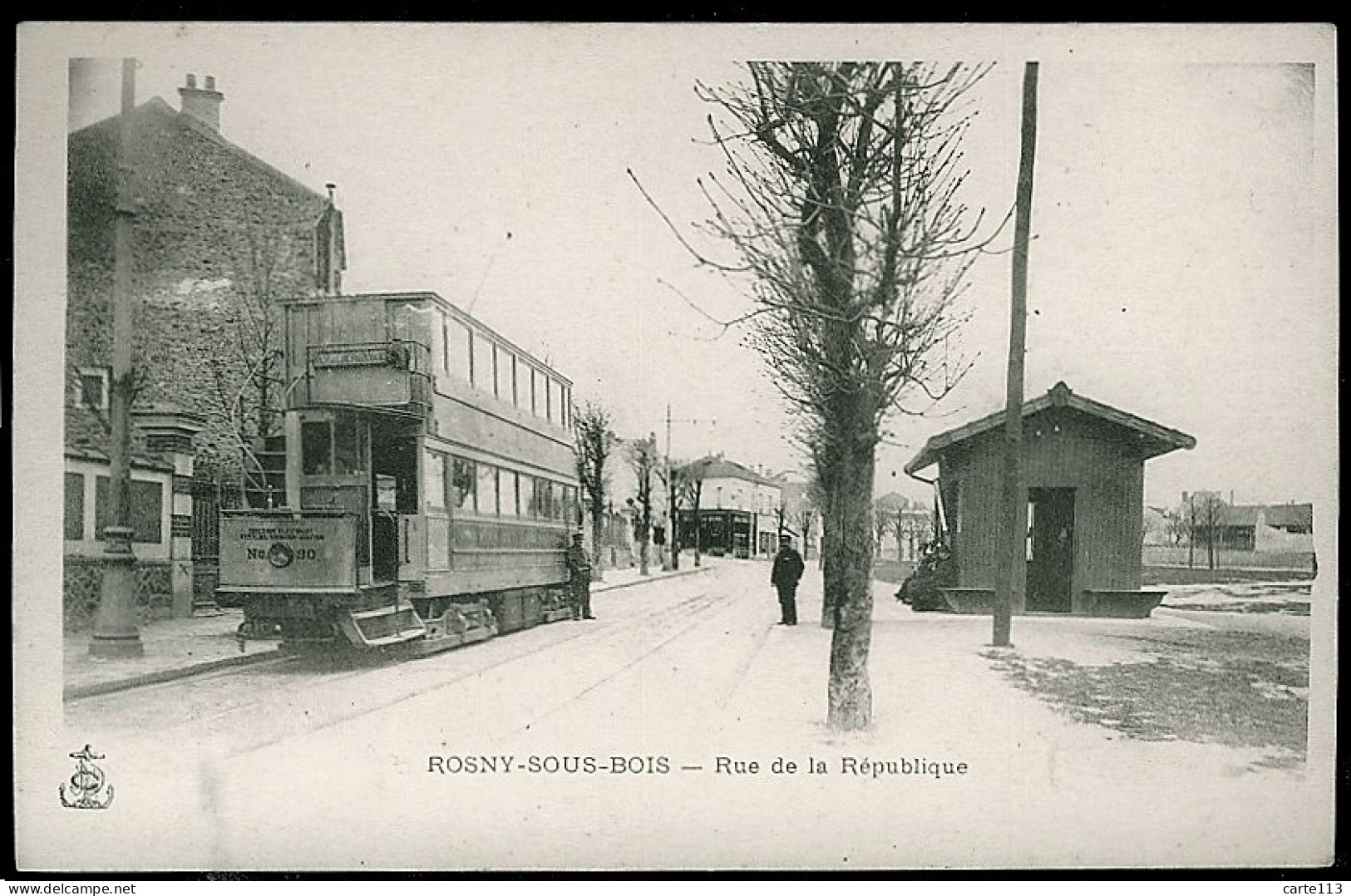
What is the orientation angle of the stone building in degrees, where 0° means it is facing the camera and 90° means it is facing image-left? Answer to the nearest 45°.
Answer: approximately 270°

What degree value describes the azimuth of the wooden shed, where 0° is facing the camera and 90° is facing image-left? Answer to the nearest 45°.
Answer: approximately 0°

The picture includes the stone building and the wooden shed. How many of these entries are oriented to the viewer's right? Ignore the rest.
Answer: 1

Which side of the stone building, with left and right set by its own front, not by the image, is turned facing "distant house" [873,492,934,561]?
left

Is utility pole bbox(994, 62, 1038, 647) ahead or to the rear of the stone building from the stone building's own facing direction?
ahead
